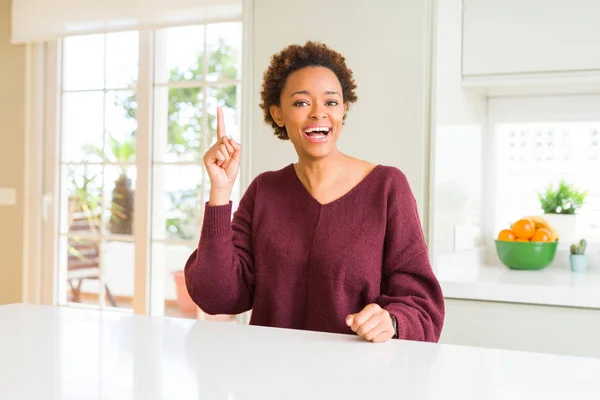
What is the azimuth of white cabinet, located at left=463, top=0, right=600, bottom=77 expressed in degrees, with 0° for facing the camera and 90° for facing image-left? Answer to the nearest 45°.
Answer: approximately 0°

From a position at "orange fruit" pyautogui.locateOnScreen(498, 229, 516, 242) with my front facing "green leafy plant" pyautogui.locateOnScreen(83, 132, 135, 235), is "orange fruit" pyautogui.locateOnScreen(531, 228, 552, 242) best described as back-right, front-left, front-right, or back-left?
back-right

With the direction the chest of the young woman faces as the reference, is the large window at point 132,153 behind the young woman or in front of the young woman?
behind

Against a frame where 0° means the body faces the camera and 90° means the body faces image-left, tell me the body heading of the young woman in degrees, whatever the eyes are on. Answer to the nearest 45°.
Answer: approximately 0°

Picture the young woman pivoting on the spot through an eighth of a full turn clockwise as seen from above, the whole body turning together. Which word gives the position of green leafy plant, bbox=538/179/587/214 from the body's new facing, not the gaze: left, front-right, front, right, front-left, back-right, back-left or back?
back

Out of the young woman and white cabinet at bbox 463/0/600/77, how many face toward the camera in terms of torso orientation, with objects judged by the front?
2

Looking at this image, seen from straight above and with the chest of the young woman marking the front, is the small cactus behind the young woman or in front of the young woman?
behind

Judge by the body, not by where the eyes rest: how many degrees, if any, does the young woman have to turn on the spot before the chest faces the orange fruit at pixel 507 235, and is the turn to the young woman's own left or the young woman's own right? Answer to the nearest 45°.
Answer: approximately 135° to the young woman's own left

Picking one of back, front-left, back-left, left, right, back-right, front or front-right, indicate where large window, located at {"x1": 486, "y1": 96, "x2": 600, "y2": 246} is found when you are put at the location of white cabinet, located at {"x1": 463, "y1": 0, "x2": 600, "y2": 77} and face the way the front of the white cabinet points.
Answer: back
